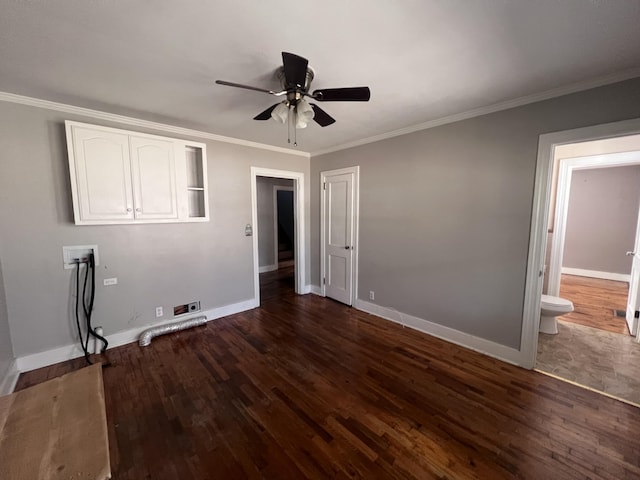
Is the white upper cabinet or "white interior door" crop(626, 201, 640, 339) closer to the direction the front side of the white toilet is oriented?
the white interior door

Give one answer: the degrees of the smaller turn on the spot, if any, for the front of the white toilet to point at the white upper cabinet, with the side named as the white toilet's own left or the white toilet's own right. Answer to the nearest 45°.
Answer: approximately 135° to the white toilet's own right

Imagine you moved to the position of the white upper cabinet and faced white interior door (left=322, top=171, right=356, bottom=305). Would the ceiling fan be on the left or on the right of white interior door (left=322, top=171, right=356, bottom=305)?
right

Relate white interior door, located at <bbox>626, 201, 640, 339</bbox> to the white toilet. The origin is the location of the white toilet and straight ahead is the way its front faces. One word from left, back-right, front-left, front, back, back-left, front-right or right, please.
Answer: front-left

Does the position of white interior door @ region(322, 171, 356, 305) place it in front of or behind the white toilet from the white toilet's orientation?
behind
